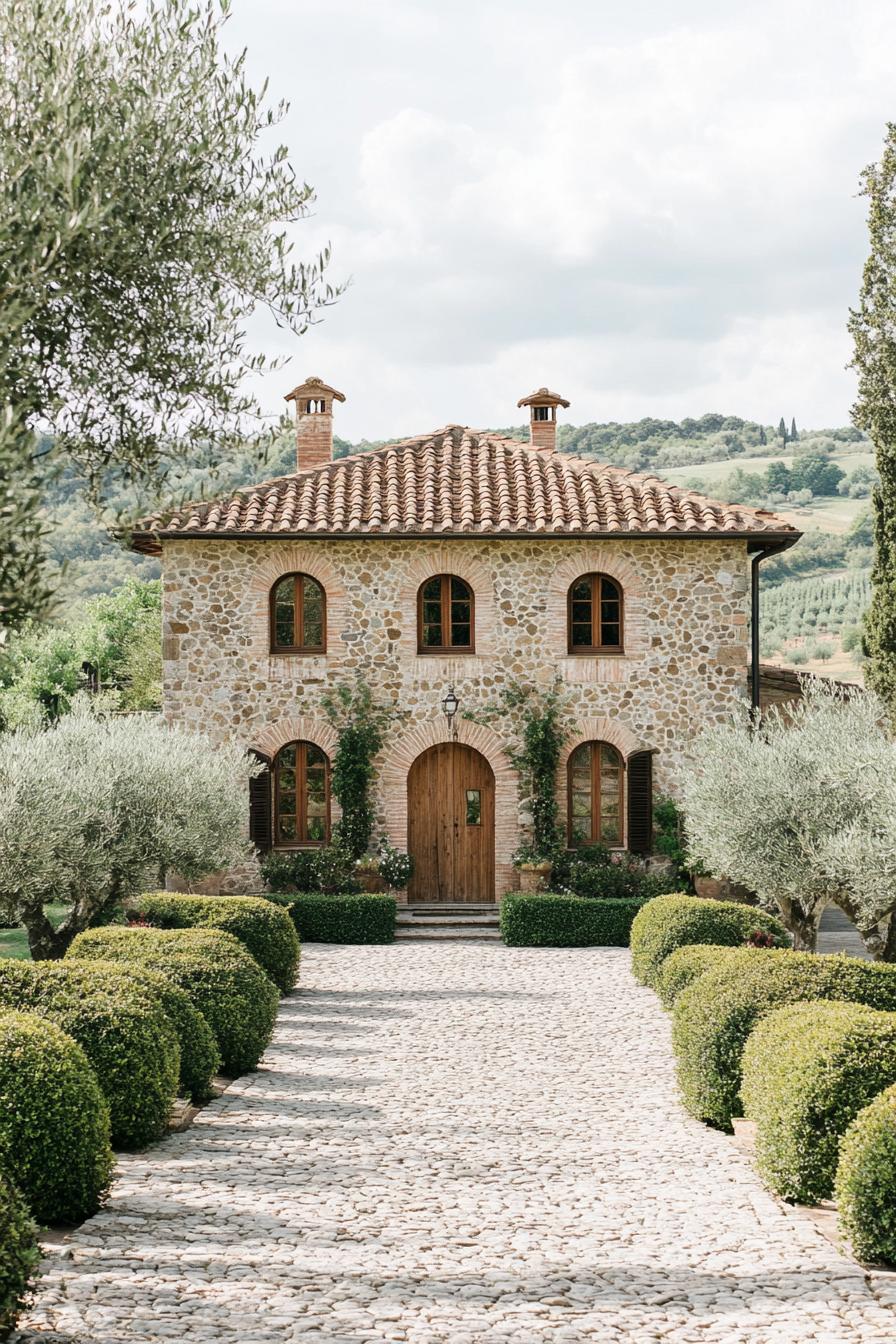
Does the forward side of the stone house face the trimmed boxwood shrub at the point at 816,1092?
yes

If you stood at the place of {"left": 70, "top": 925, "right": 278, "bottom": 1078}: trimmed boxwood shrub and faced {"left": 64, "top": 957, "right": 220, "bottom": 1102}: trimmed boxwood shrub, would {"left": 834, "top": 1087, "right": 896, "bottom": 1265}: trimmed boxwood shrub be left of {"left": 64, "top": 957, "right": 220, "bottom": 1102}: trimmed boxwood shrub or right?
left

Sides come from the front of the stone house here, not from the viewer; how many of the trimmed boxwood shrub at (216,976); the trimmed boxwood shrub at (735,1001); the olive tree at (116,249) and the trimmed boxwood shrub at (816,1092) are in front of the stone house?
4

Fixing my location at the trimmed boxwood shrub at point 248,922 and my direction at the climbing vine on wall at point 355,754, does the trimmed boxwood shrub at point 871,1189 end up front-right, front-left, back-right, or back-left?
back-right

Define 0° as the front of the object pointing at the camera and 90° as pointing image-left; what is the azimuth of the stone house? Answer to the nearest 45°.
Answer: approximately 0°

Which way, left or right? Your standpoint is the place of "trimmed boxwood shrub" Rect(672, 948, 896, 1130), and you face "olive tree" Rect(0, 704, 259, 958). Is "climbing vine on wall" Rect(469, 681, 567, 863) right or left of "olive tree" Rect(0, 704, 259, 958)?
right

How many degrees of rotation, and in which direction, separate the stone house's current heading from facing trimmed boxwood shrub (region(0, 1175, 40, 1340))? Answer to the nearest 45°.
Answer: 0° — it already faces it

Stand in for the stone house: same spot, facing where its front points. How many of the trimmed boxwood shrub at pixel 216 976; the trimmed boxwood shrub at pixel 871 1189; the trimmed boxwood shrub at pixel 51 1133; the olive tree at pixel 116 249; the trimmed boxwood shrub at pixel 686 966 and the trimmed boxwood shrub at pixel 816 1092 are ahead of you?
6

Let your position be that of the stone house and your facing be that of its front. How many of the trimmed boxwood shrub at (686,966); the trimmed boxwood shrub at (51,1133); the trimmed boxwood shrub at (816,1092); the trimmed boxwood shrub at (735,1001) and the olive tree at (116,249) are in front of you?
5

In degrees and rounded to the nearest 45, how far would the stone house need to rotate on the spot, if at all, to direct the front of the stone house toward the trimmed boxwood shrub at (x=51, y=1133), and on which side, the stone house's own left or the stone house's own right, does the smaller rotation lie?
0° — it already faces it

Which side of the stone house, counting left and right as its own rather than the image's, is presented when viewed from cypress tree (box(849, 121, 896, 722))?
left

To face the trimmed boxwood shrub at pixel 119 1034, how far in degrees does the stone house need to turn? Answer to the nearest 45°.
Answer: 0° — it already faces it

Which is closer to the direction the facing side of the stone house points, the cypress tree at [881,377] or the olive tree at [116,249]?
the olive tree

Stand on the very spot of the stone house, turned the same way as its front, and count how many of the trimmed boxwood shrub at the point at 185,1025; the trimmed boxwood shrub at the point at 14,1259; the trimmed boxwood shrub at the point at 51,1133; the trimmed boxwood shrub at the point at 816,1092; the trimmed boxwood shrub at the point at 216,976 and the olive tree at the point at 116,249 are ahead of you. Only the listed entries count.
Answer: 6

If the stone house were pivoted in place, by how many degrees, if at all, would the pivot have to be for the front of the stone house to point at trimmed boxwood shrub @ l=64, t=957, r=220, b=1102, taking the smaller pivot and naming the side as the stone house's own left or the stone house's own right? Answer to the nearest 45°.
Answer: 0° — it already faces it

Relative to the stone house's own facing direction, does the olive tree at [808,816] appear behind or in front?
in front
